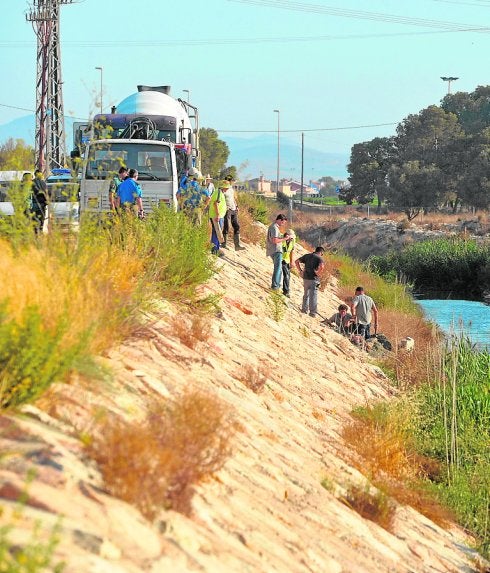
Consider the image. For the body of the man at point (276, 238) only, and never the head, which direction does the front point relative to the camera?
to the viewer's right

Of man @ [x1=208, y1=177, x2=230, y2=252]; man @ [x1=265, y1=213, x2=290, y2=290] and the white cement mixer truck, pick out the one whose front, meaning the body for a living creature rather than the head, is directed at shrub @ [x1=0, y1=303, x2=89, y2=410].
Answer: the white cement mixer truck

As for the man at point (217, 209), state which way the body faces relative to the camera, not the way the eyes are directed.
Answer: to the viewer's right

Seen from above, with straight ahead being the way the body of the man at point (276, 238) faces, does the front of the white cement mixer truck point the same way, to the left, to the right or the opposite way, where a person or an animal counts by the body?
to the right

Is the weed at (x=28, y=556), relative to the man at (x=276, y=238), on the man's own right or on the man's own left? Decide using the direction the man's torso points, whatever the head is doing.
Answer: on the man's own right

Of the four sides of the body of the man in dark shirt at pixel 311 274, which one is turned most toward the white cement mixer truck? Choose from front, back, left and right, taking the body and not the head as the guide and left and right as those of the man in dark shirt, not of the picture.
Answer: left

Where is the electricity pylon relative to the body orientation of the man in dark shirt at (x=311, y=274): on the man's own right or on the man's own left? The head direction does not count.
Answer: on the man's own left

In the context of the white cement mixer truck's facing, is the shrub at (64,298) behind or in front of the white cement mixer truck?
in front

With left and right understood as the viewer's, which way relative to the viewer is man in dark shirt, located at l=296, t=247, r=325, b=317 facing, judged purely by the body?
facing away from the viewer and to the right of the viewer

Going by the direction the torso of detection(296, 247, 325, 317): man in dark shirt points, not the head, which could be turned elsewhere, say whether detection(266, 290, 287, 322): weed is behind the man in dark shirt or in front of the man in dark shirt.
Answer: behind
